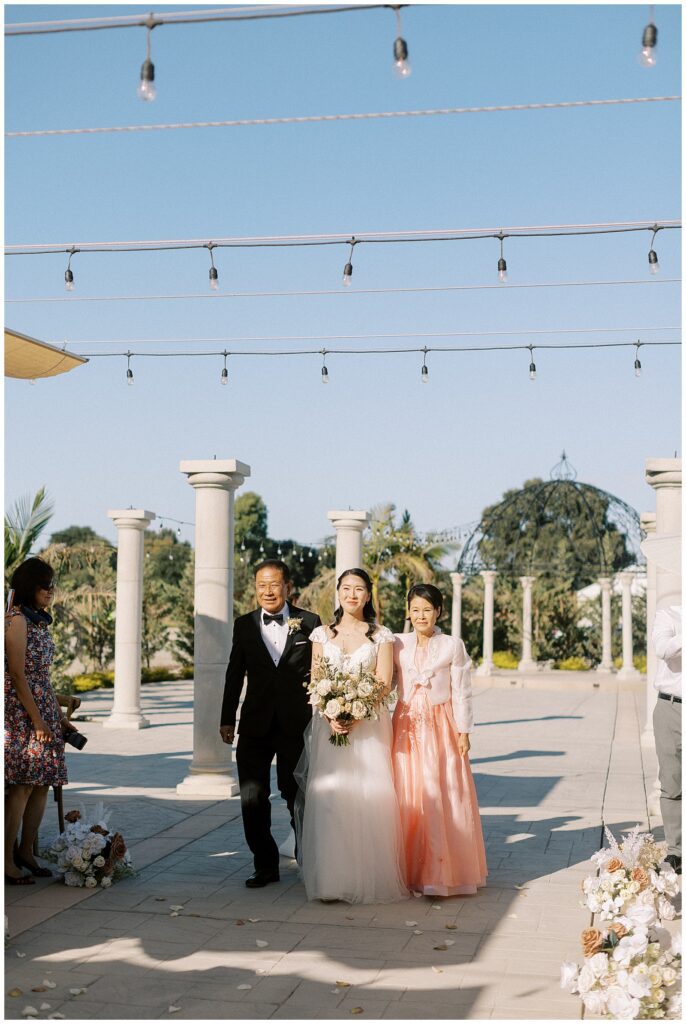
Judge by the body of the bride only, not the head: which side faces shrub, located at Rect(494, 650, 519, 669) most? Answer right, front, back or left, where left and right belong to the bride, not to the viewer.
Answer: back

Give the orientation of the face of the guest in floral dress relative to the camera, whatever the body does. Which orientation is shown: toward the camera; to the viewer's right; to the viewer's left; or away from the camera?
to the viewer's right

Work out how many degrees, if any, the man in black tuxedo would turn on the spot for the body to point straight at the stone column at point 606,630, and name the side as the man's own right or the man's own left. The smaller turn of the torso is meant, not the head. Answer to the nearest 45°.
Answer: approximately 180°

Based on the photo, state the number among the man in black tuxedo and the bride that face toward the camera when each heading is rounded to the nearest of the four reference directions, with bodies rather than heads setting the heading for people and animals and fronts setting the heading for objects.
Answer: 2

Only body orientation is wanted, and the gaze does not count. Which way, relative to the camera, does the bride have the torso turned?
toward the camera

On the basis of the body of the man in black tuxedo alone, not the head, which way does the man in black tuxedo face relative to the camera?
toward the camera

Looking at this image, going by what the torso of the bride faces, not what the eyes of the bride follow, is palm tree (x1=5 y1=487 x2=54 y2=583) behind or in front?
behind

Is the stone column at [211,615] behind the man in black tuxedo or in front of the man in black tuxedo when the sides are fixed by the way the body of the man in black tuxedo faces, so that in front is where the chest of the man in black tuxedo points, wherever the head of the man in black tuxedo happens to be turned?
behind
